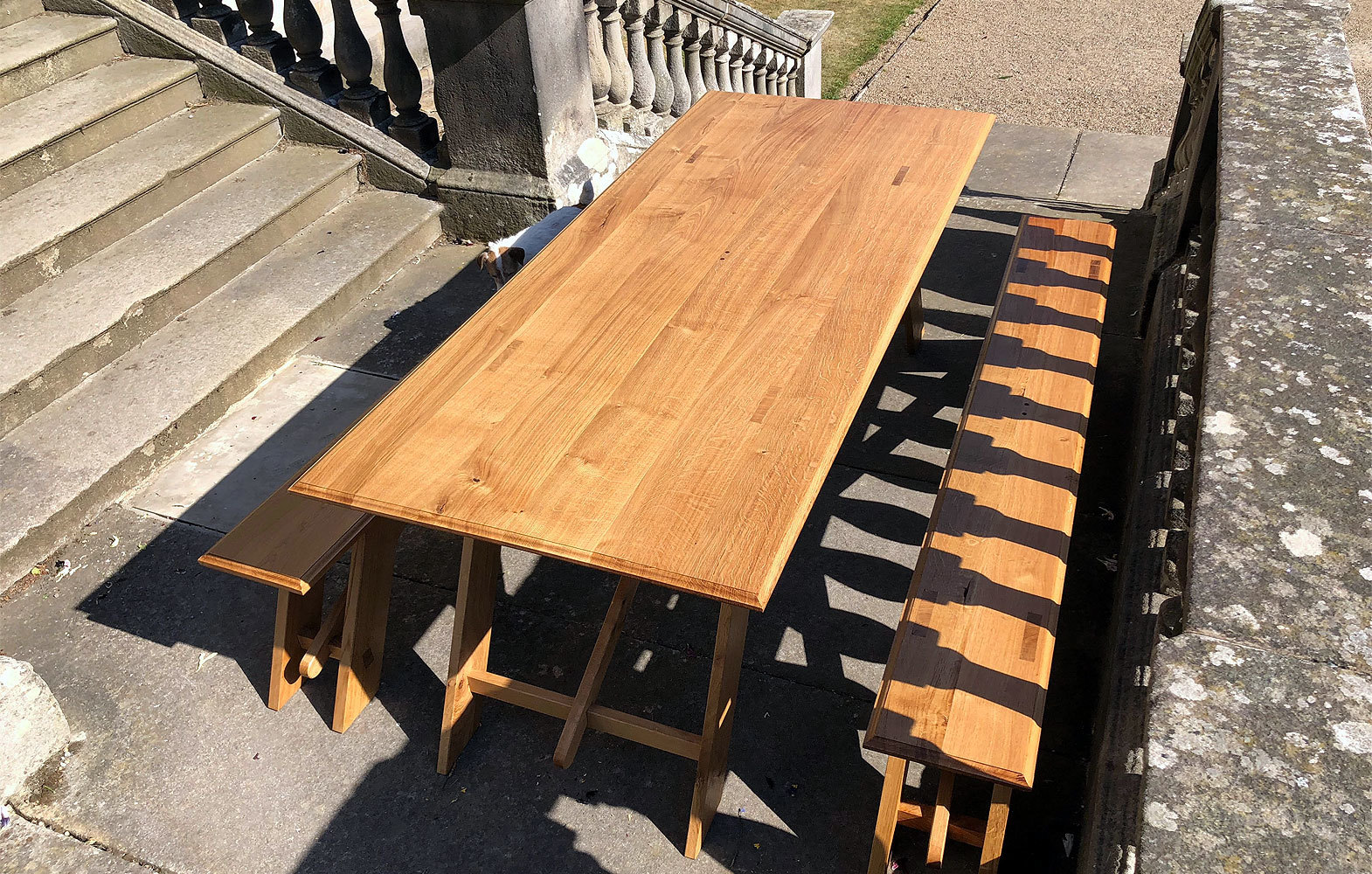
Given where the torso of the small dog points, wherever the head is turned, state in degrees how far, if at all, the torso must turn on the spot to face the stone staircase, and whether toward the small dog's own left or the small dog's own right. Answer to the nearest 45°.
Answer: approximately 45° to the small dog's own right

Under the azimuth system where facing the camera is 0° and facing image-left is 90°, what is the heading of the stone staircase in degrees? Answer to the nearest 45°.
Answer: approximately 315°

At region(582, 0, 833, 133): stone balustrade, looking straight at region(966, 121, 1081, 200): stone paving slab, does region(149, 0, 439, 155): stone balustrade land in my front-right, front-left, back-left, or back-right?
back-right

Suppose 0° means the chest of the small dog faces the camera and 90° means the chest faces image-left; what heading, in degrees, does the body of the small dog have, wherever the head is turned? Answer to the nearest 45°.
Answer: approximately 45°

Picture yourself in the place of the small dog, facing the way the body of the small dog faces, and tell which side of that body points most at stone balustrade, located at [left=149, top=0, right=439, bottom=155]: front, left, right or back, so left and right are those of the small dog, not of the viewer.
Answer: right

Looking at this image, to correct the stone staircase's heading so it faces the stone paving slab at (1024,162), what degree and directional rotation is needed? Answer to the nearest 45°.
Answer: approximately 45° to its left
